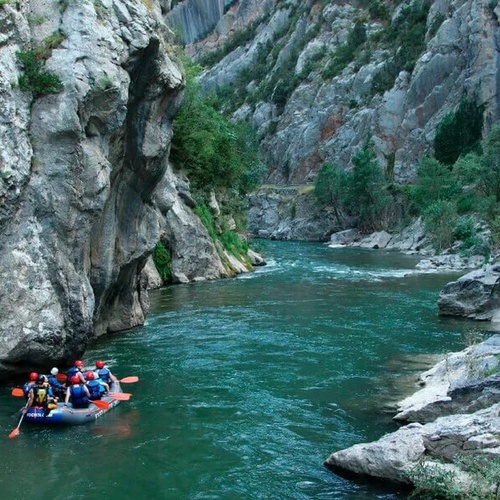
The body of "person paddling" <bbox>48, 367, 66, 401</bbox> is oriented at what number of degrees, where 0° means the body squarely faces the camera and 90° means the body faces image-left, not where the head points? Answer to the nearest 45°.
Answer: approximately 225°

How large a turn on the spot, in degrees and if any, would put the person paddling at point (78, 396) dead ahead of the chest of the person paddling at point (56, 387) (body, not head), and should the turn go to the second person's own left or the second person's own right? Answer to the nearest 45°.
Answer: approximately 90° to the second person's own right

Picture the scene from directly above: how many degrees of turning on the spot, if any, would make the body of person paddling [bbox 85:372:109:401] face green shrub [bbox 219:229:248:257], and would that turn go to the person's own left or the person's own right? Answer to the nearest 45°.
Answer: approximately 45° to the person's own left

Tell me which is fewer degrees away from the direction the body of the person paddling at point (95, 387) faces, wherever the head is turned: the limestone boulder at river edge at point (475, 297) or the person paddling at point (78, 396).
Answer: the limestone boulder at river edge

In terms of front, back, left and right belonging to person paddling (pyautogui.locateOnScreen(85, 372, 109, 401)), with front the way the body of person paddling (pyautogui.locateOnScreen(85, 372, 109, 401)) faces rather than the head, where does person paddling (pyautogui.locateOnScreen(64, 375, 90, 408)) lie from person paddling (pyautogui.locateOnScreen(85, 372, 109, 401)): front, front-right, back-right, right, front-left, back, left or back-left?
back

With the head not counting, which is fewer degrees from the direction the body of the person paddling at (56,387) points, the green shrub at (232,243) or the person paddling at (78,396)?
the green shrub

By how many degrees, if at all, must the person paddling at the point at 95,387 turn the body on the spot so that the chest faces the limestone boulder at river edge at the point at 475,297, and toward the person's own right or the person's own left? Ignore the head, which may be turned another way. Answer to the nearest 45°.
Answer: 0° — they already face it

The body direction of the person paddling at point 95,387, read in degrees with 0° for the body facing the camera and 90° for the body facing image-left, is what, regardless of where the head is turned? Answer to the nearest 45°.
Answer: approximately 225°

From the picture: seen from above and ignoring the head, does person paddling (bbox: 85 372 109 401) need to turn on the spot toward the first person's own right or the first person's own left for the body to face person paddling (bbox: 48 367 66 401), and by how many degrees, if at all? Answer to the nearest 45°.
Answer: approximately 135° to the first person's own left
